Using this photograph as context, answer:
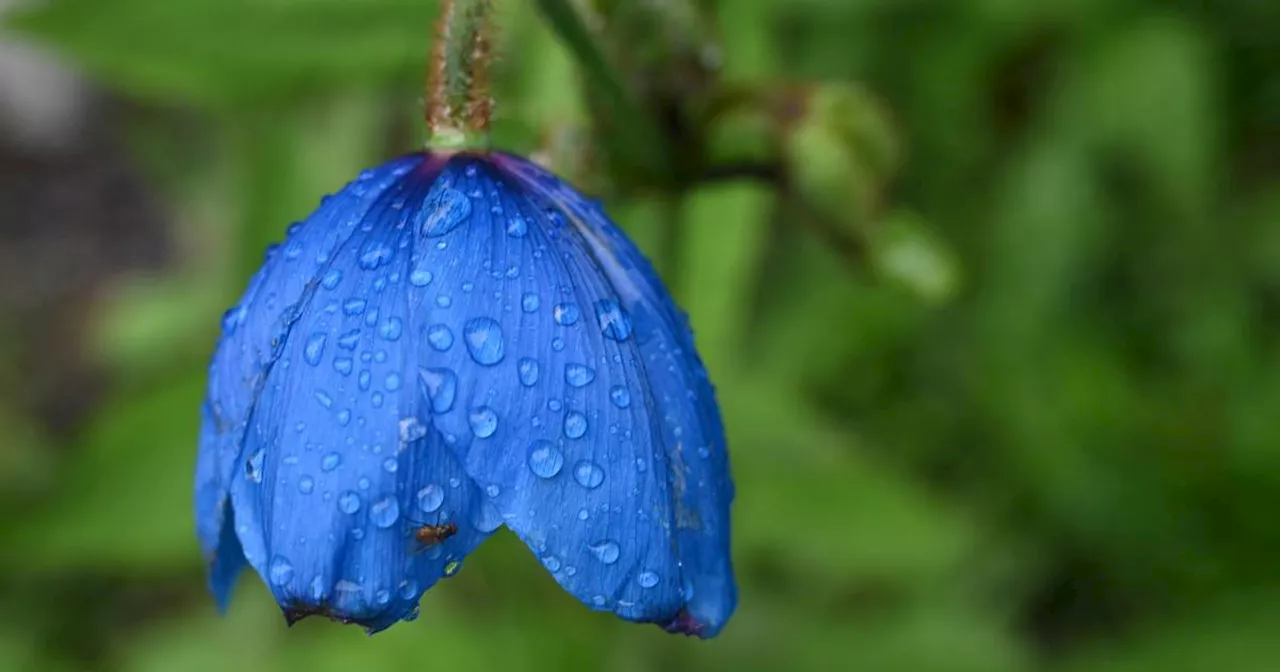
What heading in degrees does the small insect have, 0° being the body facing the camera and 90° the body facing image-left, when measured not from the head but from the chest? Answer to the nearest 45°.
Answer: approximately 270°
